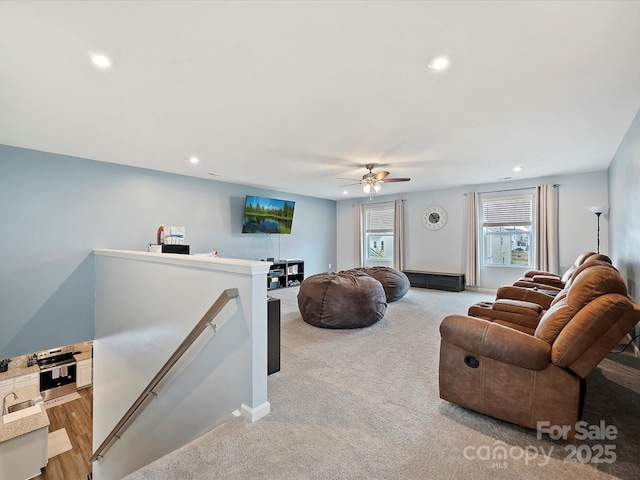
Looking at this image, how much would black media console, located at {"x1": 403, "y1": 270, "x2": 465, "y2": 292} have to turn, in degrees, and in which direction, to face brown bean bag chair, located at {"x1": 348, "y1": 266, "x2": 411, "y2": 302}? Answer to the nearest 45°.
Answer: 0° — it already faces it

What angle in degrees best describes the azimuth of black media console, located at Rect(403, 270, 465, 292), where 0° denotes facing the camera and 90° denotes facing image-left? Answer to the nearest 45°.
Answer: approximately 45°

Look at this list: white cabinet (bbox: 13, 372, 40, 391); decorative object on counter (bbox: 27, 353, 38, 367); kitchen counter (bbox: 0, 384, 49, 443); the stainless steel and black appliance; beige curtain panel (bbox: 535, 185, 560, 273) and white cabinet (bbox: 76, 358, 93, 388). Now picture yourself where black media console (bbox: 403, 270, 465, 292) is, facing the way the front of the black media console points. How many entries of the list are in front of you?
5

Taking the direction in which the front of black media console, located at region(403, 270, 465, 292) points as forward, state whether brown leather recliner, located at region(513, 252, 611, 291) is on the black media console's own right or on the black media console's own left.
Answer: on the black media console's own left

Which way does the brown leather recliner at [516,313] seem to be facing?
to the viewer's left
